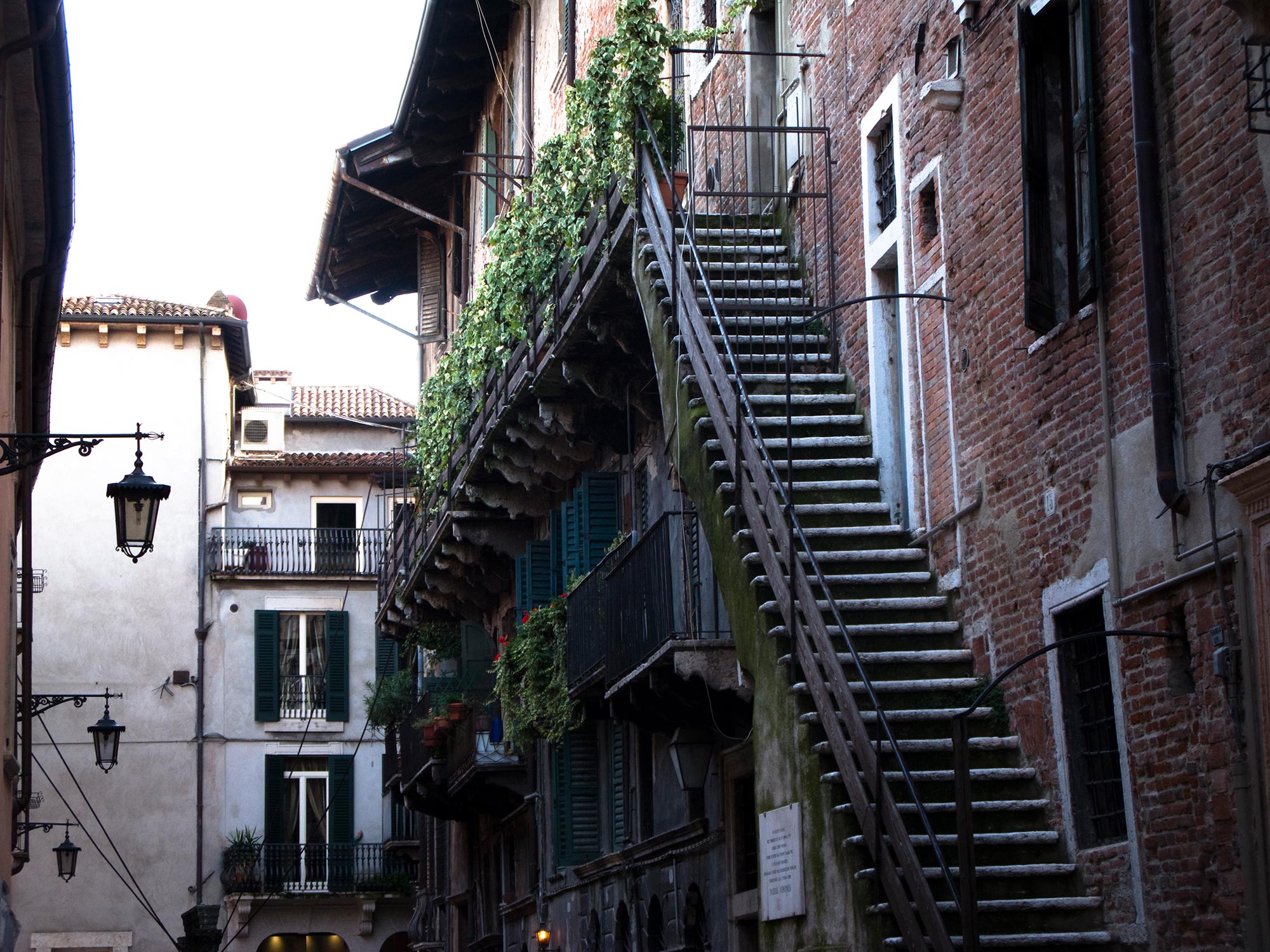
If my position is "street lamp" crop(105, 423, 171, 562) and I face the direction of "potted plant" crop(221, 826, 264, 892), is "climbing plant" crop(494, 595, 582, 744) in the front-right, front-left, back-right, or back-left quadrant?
front-right

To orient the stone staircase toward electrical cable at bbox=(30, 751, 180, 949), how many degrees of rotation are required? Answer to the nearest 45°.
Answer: approximately 135° to its right

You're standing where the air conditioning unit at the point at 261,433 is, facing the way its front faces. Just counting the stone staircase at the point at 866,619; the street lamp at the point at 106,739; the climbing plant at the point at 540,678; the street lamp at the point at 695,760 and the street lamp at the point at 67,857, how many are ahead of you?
5

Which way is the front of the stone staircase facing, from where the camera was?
facing the viewer

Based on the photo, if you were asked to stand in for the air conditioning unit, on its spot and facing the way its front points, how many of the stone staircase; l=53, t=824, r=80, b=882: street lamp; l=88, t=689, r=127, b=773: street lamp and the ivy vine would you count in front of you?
4

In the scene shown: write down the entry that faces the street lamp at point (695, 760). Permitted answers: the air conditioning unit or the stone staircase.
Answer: the air conditioning unit

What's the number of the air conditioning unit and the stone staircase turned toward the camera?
2

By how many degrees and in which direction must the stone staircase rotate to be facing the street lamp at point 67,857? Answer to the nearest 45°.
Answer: approximately 135° to its right

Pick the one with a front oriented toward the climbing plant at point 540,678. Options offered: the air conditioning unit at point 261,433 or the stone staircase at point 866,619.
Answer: the air conditioning unit

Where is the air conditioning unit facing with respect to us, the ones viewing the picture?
facing the viewer

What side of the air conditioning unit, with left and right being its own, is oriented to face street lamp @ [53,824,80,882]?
front
